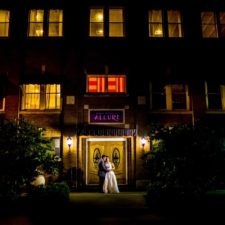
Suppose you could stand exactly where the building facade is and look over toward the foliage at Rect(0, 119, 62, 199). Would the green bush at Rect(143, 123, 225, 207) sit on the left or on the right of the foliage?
left

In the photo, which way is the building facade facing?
toward the camera

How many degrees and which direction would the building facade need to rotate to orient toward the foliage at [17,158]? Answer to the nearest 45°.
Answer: approximately 45° to its right

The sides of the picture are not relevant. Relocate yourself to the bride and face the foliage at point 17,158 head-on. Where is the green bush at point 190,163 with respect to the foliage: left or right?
left

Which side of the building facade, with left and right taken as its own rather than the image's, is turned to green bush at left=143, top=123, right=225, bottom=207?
front
